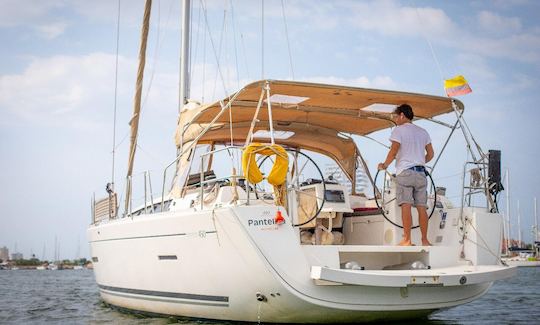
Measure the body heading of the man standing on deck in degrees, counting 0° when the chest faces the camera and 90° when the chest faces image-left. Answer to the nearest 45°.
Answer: approximately 135°

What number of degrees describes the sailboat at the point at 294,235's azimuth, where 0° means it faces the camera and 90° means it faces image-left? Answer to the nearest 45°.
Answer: approximately 135°
